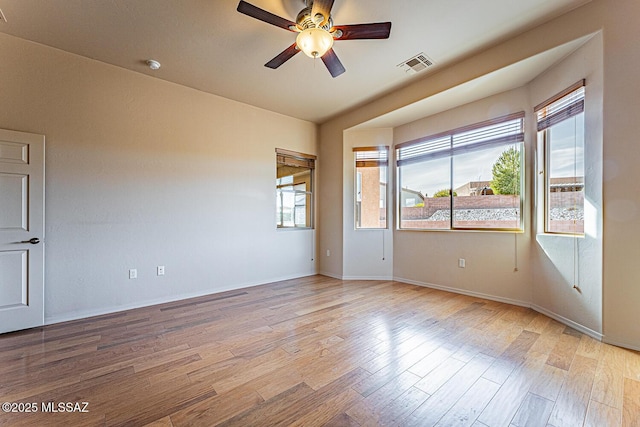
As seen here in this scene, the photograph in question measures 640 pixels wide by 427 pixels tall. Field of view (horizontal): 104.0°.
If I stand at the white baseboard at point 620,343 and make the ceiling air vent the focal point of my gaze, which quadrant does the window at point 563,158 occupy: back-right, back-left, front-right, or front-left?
front-right

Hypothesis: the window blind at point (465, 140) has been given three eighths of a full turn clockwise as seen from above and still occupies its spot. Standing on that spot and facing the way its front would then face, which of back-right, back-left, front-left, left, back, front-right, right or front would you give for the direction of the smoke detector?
back-left

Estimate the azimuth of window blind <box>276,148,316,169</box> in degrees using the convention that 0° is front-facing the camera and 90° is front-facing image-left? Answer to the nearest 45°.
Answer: approximately 315°

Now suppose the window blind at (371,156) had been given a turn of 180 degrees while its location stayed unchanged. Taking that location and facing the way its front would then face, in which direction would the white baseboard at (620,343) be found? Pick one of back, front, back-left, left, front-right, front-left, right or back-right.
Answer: back-right

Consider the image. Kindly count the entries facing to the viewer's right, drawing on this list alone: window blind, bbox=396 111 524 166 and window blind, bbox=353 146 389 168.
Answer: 0

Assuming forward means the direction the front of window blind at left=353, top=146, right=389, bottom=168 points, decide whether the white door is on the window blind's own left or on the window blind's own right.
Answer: on the window blind's own right

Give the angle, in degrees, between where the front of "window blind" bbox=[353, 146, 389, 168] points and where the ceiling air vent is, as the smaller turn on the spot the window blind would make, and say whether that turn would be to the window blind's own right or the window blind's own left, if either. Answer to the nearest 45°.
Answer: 0° — it already faces it

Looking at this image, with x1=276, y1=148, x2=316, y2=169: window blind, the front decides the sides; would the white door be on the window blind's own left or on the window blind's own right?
on the window blind's own right

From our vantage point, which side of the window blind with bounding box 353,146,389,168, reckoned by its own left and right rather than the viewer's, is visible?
front

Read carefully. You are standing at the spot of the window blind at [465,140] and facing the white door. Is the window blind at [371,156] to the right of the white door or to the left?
right

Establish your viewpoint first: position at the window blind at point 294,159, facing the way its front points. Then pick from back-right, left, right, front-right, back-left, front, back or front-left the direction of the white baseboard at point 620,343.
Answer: front

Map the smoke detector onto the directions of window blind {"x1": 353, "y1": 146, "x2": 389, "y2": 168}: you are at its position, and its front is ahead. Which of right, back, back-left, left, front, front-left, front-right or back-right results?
front-right

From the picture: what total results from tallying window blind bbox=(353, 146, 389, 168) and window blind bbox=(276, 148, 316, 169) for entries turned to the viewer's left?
0

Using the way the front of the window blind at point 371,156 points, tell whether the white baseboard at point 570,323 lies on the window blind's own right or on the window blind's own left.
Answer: on the window blind's own left

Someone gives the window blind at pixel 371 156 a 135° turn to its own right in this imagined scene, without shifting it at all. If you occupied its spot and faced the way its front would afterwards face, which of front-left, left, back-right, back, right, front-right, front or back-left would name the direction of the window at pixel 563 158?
back

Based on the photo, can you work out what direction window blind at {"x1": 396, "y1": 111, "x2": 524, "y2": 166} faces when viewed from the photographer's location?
facing the viewer and to the left of the viewer
